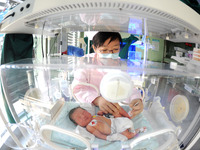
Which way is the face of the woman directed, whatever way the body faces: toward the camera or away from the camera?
toward the camera

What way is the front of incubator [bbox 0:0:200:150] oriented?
toward the camera
